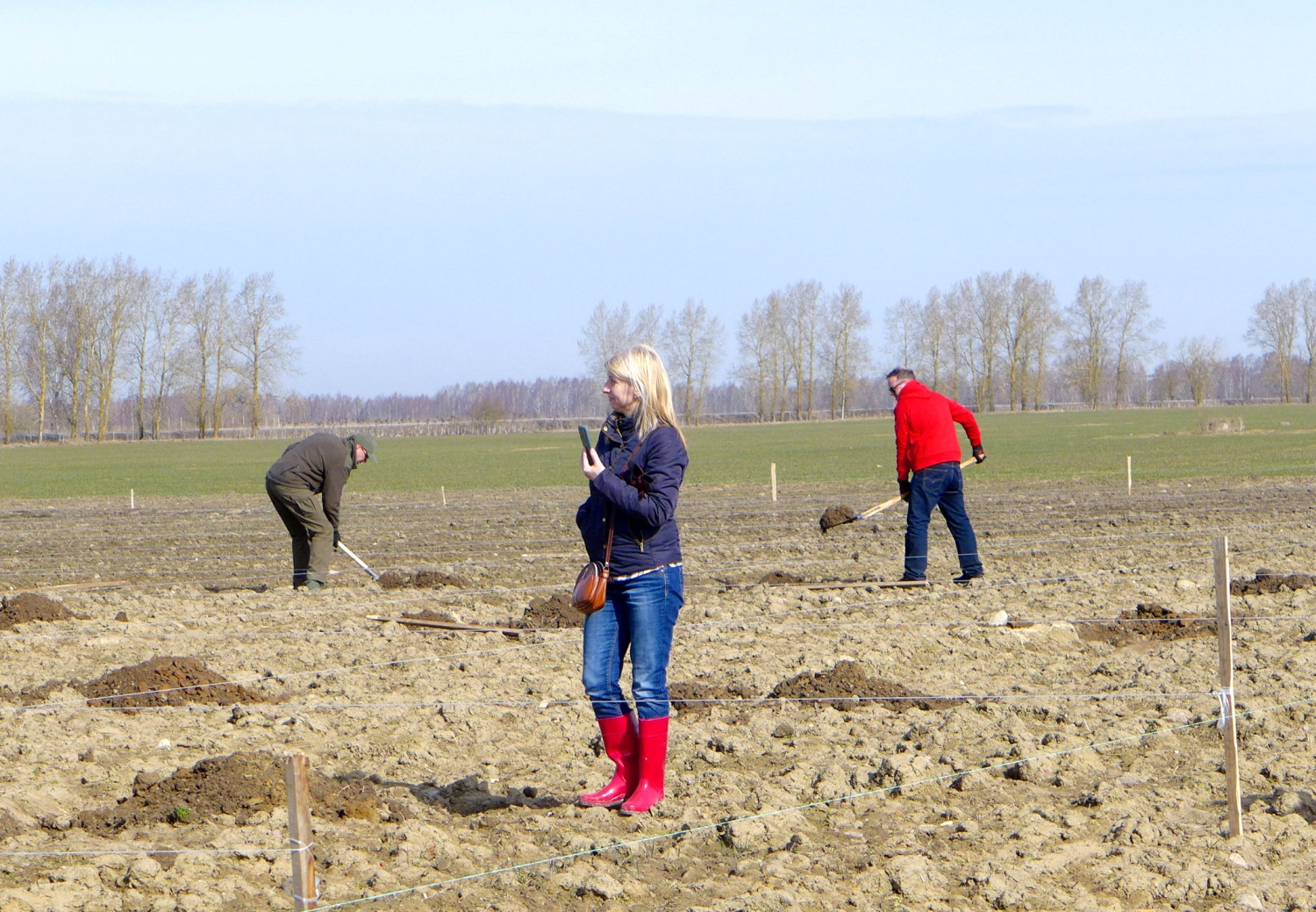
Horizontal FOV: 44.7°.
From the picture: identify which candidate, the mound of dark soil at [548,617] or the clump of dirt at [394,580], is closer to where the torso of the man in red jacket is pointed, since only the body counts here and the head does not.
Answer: the clump of dirt

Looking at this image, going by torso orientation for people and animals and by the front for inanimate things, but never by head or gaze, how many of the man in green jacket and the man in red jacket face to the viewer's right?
1

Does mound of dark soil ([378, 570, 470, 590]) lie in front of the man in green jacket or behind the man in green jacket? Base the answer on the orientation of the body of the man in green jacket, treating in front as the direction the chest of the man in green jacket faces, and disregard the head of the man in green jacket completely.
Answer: in front

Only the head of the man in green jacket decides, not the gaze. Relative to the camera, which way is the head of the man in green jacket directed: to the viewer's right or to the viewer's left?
to the viewer's right

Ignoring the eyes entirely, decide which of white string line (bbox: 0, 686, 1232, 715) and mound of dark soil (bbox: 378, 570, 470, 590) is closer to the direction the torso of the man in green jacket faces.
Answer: the mound of dark soil

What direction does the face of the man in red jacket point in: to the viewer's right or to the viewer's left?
to the viewer's left

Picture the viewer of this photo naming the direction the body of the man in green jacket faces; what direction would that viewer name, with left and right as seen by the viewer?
facing to the right of the viewer

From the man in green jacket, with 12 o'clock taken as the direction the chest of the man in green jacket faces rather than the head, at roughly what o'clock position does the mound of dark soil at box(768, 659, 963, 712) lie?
The mound of dark soil is roughly at 2 o'clock from the man in green jacket.

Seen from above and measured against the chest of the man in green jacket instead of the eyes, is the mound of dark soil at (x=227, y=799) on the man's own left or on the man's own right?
on the man's own right

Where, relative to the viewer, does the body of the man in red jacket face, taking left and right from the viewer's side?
facing away from the viewer and to the left of the viewer

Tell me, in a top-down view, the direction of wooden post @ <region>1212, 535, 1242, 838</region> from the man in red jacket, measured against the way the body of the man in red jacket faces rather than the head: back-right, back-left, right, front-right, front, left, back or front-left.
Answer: back-left

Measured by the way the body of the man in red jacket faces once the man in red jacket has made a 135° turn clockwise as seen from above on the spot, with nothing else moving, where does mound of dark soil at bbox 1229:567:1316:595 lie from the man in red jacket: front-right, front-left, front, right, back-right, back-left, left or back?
front

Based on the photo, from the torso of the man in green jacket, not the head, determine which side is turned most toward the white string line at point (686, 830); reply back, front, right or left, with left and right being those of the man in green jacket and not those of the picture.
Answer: right
